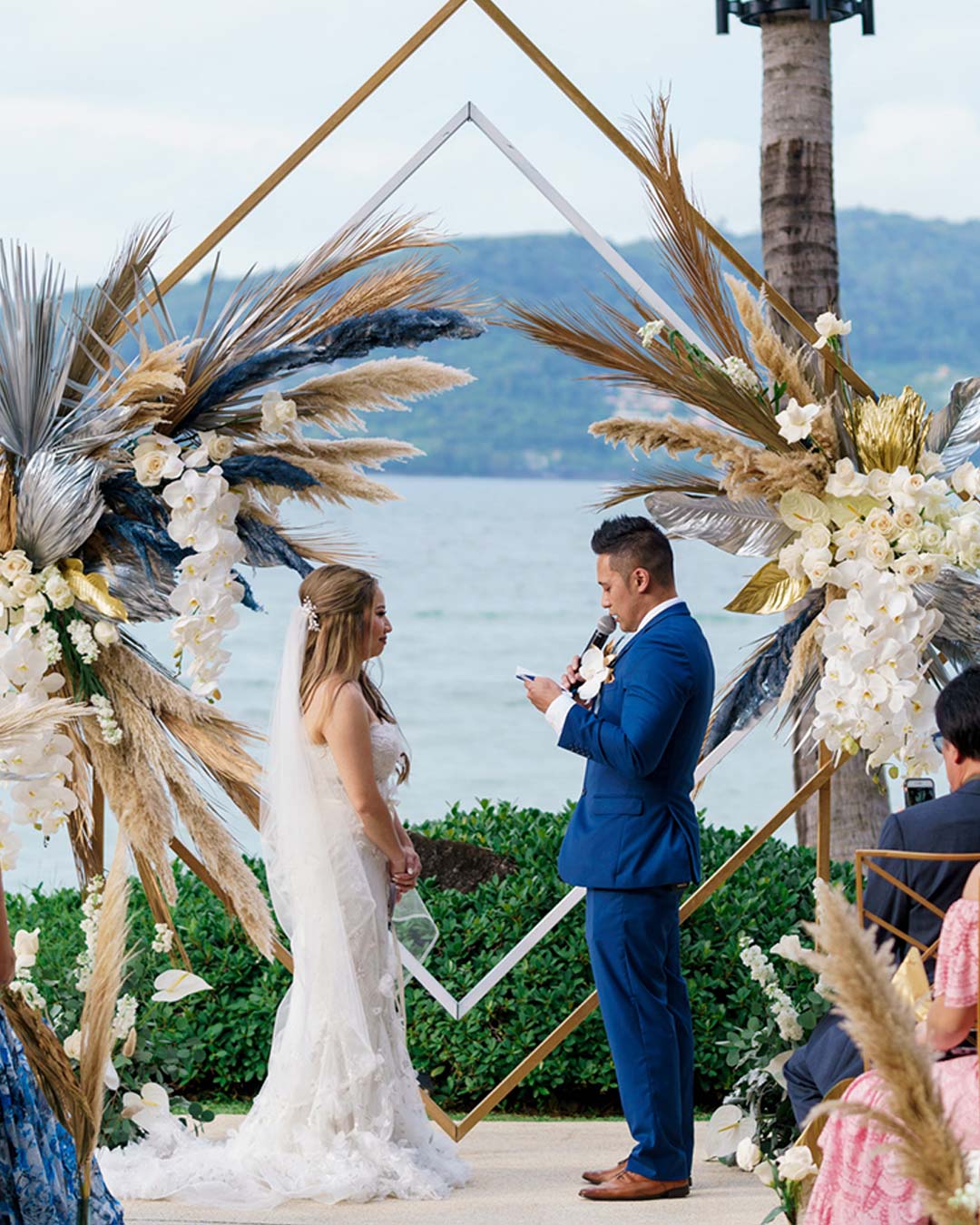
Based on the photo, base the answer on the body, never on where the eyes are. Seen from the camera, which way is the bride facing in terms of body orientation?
to the viewer's right

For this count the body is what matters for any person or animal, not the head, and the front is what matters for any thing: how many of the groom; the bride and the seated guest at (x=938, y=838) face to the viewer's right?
1

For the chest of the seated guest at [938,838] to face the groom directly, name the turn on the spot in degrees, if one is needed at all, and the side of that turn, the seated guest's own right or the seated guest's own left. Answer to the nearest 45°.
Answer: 0° — they already face them

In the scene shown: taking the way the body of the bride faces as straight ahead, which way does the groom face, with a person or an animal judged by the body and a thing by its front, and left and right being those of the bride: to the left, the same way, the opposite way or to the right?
the opposite way

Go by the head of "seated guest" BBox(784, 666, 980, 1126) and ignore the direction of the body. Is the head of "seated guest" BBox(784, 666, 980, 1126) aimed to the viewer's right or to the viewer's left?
to the viewer's left

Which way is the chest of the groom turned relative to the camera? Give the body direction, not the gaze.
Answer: to the viewer's left

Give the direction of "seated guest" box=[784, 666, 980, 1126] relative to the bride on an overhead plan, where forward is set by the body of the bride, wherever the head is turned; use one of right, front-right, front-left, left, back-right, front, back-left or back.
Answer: front-right

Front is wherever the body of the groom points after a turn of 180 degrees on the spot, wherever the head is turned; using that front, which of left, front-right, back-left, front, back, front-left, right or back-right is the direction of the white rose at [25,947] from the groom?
back

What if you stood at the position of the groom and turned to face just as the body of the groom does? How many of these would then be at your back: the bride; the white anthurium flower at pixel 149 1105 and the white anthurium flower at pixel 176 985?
0

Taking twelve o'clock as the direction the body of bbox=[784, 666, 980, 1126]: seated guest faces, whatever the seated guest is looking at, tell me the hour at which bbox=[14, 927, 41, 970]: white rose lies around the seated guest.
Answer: The white rose is roughly at 11 o'clock from the seated guest.

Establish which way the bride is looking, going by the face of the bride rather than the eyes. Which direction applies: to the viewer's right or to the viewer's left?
to the viewer's right

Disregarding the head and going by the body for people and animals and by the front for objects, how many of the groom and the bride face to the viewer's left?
1

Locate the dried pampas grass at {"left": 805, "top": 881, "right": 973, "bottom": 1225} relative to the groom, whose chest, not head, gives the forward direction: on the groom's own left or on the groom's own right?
on the groom's own left

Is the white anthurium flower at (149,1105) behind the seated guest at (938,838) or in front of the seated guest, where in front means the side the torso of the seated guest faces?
in front
